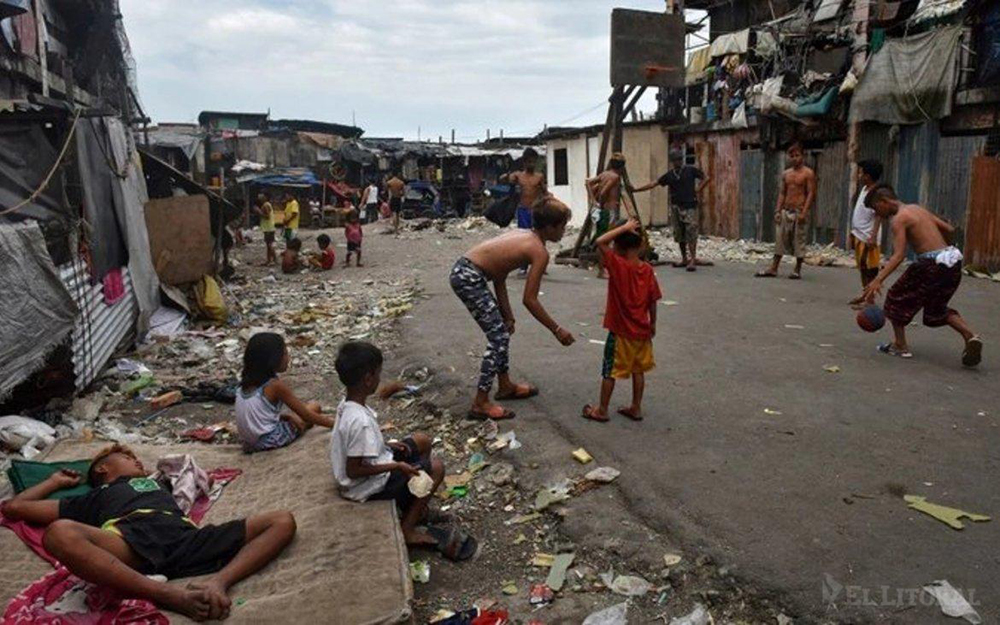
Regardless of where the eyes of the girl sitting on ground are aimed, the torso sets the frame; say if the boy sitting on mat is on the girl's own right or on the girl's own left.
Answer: on the girl's own right

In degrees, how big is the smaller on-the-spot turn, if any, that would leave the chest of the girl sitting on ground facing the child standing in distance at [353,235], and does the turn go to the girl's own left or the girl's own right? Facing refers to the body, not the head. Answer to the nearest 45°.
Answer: approximately 45° to the girl's own left

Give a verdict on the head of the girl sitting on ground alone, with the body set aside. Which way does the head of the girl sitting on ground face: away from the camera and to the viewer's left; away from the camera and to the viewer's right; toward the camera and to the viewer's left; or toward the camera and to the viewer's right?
away from the camera and to the viewer's right

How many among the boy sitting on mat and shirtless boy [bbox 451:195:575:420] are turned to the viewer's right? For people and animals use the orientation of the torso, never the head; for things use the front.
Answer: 2

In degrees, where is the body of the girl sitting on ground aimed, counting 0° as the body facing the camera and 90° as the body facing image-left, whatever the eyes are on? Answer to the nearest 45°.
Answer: approximately 225°

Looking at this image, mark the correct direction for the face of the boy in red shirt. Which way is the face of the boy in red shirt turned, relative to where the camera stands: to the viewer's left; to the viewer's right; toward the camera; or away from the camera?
away from the camera

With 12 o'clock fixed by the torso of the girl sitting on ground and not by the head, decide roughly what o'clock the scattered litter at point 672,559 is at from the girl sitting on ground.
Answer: The scattered litter is roughly at 3 o'clock from the girl sitting on ground.

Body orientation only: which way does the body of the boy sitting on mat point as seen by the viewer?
to the viewer's right

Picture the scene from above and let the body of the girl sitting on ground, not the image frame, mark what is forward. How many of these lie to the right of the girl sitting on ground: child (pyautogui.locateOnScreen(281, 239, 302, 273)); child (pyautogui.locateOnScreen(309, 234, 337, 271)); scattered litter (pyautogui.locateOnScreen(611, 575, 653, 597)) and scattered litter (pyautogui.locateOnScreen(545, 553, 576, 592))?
2

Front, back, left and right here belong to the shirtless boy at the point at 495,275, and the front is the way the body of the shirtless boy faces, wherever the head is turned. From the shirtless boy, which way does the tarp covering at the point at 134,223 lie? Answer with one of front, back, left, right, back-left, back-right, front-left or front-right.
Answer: back-left

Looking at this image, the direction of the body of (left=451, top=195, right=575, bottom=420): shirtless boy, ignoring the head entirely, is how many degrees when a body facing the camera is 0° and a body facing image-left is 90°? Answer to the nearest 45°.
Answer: approximately 270°

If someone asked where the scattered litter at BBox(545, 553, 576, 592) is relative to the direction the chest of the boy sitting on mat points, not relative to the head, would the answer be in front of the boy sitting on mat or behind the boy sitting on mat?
in front

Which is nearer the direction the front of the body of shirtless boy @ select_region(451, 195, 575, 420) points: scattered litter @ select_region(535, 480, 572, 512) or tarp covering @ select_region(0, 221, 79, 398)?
the scattered litter

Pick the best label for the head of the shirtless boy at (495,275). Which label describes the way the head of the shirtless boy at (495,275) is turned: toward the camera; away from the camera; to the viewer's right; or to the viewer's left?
to the viewer's right

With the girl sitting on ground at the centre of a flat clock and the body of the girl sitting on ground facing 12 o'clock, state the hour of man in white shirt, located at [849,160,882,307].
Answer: The man in white shirt is roughly at 1 o'clock from the girl sitting on ground.

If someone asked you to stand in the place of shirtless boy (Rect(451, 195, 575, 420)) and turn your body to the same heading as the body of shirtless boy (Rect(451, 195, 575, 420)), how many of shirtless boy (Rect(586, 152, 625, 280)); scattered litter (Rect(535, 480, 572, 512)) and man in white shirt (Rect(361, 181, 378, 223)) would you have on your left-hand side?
2

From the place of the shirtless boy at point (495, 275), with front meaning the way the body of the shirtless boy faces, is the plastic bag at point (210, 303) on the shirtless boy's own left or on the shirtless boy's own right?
on the shirtless boy's own left
